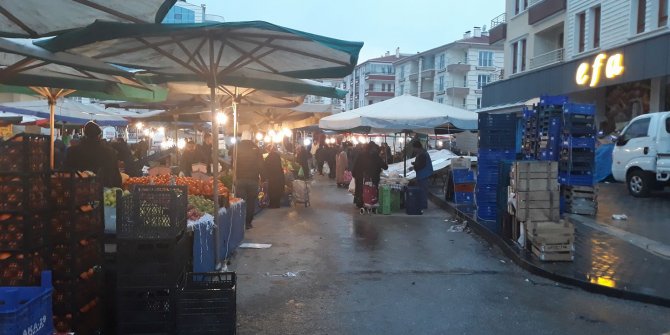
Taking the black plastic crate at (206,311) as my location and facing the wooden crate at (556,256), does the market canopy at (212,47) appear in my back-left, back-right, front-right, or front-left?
front-left

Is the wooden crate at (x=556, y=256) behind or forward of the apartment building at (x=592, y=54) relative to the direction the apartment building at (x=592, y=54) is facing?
forward

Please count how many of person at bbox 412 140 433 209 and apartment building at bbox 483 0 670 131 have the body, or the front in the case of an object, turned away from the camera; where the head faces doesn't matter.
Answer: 0

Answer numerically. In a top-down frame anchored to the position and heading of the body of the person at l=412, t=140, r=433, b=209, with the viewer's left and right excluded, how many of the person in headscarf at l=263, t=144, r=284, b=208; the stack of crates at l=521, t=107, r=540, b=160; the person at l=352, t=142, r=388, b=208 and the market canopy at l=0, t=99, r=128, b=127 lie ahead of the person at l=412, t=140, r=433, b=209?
3

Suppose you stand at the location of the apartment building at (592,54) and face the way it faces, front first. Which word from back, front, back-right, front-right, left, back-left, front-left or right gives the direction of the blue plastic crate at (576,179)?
front-left

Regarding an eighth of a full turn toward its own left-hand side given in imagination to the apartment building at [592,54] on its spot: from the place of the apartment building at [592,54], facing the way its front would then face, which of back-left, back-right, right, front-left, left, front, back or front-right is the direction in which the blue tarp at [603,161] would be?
front

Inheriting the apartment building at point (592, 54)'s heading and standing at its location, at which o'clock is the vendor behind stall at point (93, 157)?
The vendor behind stall is roughly at 11 o'clock from the apartment building.

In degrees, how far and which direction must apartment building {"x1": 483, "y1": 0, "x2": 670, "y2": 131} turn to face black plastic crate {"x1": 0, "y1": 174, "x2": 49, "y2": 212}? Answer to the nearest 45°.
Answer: approximately 45° to its left

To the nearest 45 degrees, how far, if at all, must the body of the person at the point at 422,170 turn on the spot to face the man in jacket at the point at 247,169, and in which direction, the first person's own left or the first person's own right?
approximately 45° to the first person's own left

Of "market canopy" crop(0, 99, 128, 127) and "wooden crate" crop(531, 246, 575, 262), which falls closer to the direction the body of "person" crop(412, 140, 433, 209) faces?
the market canopy

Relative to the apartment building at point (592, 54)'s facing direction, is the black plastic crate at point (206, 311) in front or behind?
in front

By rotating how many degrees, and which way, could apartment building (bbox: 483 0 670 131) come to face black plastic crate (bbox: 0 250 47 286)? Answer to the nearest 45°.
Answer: approximately 45° to its left

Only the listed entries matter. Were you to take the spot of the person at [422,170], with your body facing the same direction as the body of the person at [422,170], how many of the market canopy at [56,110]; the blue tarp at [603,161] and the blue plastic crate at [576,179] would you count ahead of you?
1

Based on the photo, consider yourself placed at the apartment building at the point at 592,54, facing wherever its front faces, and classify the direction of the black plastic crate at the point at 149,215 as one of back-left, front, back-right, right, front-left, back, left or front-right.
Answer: front-left

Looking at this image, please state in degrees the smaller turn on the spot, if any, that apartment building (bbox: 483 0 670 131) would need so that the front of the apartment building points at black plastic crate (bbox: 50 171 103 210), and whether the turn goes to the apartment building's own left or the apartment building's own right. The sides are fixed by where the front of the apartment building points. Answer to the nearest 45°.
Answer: approximately 45° to the apartment building's own left

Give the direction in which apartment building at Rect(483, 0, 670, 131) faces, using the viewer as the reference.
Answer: facing the viewer and to the left of the viewer

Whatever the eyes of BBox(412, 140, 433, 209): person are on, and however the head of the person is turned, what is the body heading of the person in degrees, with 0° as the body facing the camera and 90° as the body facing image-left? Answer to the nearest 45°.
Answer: approximately 90°

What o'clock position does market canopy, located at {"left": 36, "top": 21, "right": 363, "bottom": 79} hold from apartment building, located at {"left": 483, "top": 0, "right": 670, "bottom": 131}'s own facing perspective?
The market canopy is roughly at 11 o'clock from the apartment building.

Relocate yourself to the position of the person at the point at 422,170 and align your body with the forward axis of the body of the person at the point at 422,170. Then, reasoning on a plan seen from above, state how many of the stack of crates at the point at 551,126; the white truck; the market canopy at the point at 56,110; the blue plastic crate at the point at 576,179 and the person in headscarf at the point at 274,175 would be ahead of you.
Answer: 2
